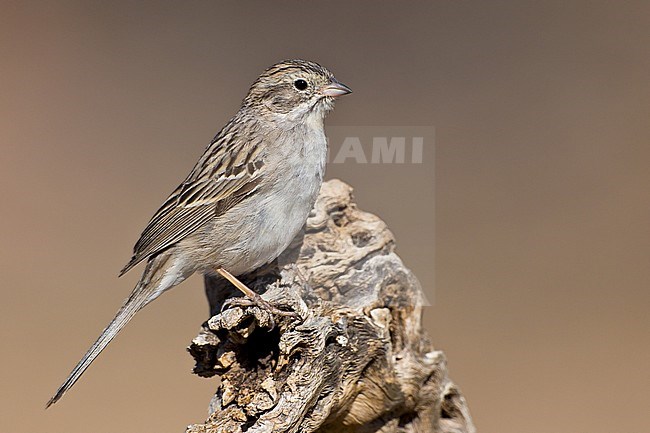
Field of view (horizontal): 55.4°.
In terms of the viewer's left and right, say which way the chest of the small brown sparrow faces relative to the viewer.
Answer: facing to the right of the viewer
